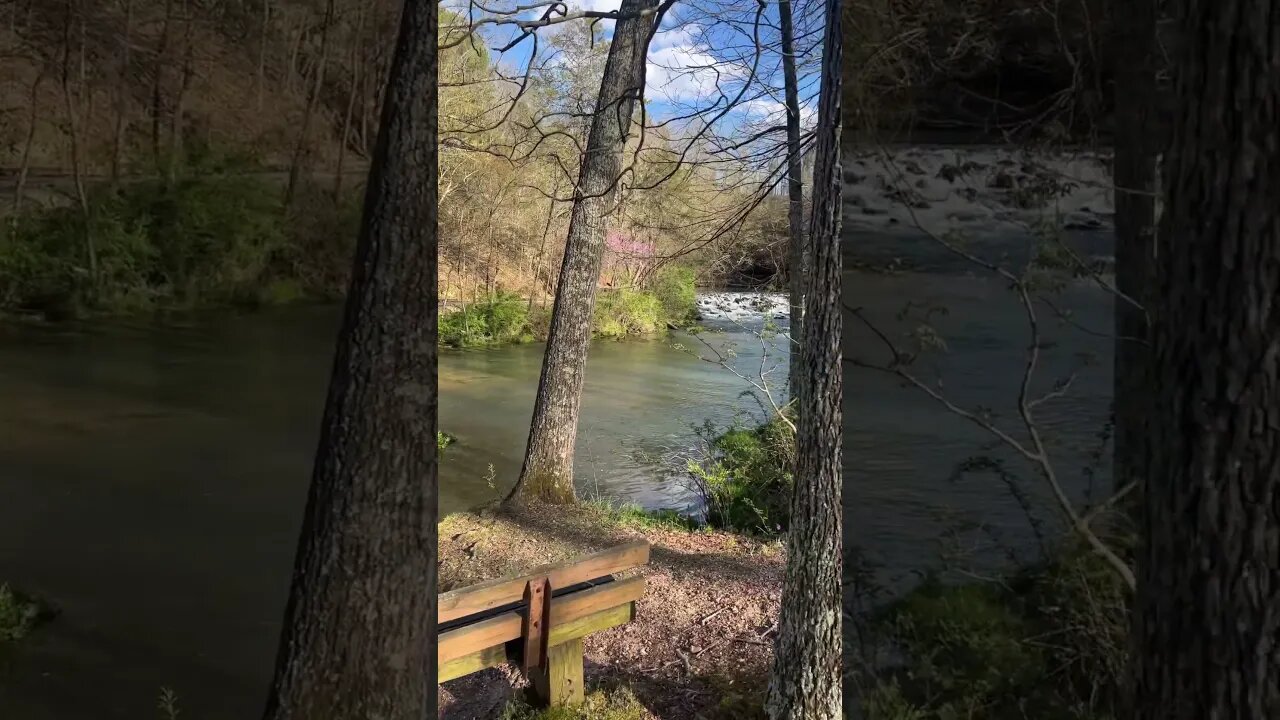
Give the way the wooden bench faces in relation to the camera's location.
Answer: facing away from the viewer and to the left of the viewer

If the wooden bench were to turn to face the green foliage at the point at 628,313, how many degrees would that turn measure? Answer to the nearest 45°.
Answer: approximately 45° to its right

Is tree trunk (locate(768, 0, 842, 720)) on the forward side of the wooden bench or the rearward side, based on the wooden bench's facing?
on the rearward side
